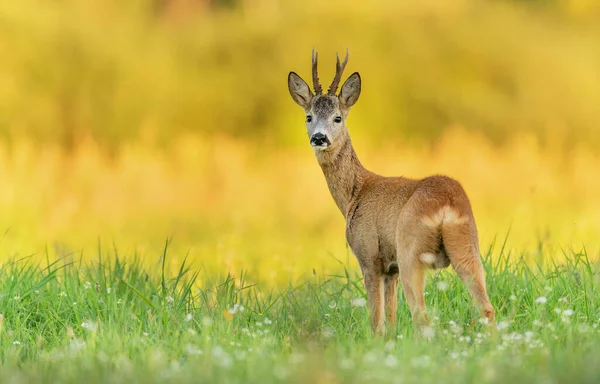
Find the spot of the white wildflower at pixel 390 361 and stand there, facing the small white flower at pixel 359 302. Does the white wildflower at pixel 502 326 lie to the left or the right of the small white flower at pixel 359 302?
right

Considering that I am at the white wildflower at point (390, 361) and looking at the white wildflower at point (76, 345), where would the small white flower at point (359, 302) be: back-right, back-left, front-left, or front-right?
front-right

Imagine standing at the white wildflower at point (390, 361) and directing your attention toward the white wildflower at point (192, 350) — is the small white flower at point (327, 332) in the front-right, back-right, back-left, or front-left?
front-right

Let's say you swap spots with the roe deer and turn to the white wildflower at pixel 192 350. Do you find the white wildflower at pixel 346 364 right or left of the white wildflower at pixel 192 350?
left

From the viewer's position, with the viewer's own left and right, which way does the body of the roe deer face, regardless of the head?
facing away from the viewer and to the left of the viewer

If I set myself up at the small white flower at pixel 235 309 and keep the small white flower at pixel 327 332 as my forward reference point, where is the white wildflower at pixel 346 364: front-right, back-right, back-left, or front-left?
front-right

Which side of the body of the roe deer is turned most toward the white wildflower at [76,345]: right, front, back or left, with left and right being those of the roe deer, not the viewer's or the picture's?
left

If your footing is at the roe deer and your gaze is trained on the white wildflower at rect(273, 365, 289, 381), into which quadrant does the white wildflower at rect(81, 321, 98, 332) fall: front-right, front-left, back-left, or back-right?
front-right

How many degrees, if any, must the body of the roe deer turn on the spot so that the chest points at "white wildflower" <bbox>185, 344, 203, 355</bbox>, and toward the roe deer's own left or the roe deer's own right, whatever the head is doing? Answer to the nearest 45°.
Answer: approximately 90° to the roe deer's own left

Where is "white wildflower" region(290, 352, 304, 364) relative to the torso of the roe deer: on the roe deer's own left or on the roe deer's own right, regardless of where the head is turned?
on the roe deer's own left
